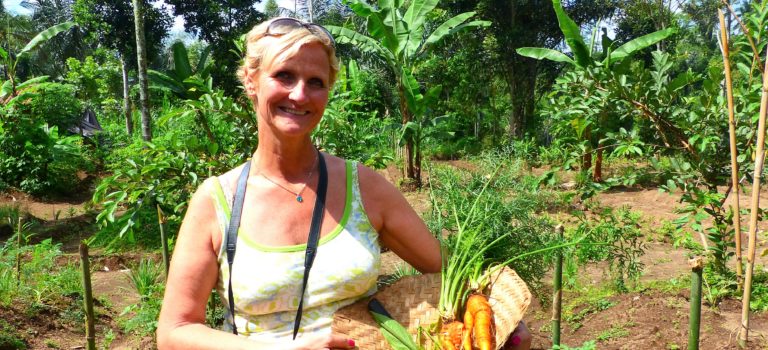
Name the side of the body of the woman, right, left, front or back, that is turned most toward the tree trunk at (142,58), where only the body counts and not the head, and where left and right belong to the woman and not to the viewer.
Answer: back

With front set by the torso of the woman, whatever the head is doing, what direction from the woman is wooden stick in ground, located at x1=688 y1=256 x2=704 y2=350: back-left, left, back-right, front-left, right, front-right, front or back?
left

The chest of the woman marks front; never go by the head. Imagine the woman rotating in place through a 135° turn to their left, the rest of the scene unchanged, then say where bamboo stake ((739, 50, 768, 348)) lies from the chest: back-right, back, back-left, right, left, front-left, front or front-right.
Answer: front-right

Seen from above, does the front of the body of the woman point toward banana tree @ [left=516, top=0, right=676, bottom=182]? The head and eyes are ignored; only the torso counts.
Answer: no

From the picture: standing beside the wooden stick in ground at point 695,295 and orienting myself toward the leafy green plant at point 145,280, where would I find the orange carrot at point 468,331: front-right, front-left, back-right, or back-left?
front-left

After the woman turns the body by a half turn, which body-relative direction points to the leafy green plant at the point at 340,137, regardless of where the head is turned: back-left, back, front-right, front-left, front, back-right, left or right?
front

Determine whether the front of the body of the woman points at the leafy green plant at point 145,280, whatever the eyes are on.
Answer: no

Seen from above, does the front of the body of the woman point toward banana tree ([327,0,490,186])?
no

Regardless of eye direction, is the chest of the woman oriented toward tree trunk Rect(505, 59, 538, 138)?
no

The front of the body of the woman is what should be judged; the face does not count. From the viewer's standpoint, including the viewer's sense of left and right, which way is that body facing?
facing the viewer

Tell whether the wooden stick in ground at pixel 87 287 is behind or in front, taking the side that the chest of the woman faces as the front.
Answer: behind

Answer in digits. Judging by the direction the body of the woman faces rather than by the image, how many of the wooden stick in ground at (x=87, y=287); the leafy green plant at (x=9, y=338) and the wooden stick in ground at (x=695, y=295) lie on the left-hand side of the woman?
1

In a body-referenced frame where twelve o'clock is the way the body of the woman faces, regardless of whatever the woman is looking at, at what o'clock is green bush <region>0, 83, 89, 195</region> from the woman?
The green bush is roughly at 5 o'clock from the woman.

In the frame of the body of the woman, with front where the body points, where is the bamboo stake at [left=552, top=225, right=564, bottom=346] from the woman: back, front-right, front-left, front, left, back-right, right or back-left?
back-left

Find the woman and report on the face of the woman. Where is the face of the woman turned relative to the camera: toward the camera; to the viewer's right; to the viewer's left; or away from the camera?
toward the camera
